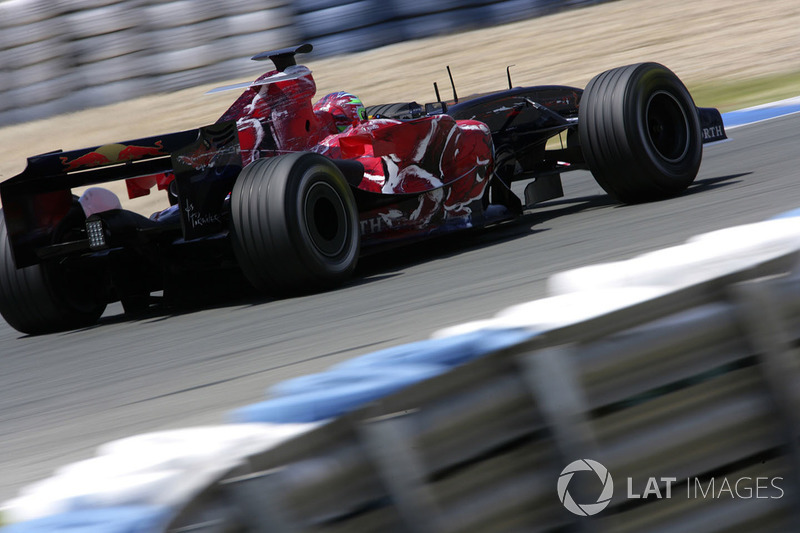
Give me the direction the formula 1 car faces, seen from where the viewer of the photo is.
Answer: facing away from the viewer and to the right of the viewer
